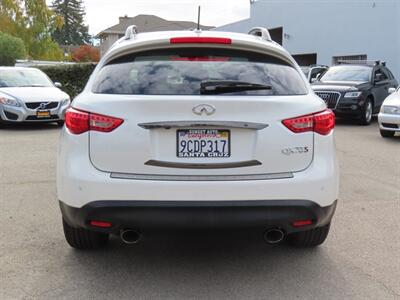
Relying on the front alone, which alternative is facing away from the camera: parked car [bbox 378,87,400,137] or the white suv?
the white suv

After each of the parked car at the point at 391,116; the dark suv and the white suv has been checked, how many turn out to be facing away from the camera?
1

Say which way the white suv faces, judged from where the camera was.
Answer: facing away from the viewer

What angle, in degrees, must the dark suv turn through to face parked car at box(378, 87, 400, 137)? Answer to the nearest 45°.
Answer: approximately 45° to its left

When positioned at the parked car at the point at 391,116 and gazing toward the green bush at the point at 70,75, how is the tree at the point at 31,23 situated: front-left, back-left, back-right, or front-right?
front-right

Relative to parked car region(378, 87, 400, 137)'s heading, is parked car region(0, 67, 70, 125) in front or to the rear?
in front

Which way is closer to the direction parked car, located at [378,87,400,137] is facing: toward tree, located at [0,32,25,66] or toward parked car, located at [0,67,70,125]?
the parked car

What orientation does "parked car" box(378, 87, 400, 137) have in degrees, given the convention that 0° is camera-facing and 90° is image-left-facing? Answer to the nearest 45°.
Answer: approximately 45°

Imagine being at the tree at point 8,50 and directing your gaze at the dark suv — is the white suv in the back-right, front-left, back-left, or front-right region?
front-right

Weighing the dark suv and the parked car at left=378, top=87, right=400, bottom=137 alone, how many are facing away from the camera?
0

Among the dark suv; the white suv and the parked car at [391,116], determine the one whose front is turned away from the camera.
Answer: the white suv

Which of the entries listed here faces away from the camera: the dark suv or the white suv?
the white suv

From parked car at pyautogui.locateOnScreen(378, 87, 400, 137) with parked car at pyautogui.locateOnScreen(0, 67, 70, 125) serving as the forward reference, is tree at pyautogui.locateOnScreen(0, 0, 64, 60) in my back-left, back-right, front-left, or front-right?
front-right

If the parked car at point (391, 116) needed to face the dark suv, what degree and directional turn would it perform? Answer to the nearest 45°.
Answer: approximately 135° to its right

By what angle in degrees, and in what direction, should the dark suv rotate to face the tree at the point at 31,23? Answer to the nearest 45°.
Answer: approximately 90° to its right

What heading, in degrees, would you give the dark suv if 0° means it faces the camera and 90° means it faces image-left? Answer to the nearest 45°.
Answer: approximately 45°

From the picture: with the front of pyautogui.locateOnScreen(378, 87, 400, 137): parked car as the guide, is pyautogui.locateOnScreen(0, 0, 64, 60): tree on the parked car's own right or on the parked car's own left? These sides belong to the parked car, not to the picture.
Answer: on the parked car's own right
